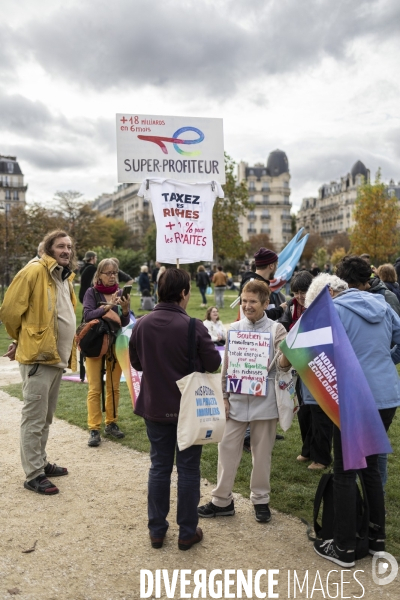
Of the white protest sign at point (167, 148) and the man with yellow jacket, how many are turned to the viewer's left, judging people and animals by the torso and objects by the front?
0

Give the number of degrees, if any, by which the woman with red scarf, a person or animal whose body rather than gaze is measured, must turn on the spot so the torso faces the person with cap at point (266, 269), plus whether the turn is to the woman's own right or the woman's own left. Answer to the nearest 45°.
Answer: approximately 45° to the woman's own left

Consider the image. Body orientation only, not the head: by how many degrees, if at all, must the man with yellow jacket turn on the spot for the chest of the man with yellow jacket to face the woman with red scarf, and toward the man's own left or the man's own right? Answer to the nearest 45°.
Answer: approximately 90° to the man's own left

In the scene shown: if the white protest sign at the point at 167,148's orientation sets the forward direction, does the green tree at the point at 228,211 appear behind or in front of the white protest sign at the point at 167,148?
behind

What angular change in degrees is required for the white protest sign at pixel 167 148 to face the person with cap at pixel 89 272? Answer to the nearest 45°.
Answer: approximately 180°

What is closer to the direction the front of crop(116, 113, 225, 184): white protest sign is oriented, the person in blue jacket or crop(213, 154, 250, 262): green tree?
the person in blue jacket

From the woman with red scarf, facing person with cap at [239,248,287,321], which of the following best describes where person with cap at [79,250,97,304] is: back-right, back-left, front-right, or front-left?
back-left

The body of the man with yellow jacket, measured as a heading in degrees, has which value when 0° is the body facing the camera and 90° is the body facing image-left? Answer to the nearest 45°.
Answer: approximately 315°
